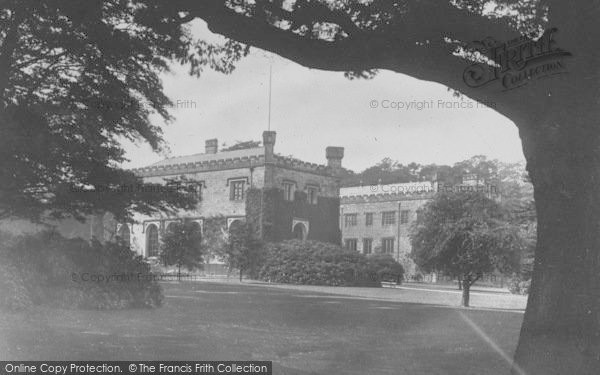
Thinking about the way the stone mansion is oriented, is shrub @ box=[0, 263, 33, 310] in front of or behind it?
in front

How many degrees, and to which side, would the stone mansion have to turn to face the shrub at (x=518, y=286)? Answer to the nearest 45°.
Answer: approximately 90° to its left

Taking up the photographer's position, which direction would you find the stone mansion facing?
facing the viewer and to the left of the viewer

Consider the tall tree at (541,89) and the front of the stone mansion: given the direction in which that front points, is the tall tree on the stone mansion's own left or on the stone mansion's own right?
on the stone mansion's own left

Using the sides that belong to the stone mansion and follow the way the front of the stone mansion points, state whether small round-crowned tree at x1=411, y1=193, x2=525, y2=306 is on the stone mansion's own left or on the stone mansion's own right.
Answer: on the stone mansion's own left

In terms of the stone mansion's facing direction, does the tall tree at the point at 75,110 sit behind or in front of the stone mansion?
in front

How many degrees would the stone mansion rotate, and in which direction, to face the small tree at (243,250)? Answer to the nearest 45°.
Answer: approximately 45° to its left

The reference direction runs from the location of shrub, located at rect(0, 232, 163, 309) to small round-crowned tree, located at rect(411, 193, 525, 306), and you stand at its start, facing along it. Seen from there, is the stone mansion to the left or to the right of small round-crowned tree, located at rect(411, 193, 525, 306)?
left
